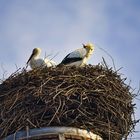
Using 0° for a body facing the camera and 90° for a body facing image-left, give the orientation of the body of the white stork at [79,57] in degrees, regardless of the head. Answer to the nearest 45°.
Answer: approximately 270°

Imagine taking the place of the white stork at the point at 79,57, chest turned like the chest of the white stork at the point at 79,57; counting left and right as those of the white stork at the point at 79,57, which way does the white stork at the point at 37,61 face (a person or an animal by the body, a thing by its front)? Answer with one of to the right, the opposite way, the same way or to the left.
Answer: the opposite way

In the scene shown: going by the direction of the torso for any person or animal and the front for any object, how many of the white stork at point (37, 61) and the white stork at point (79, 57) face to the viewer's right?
1

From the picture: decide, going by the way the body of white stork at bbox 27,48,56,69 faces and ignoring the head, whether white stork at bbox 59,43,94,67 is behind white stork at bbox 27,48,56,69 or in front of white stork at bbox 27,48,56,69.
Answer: behind

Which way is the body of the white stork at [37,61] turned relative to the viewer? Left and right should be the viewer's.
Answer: facing to the left of the viewer

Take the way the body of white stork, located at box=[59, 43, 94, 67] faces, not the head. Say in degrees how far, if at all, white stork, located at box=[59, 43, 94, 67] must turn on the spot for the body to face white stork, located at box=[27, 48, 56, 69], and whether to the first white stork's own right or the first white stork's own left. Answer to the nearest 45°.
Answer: approximately 180°

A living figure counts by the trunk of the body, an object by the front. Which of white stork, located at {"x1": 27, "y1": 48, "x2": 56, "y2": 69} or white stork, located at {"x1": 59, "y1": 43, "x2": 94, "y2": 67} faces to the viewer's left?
white stork, located at {"x1": 27, "y1": 48, "x2": 56, "y2": 69}
